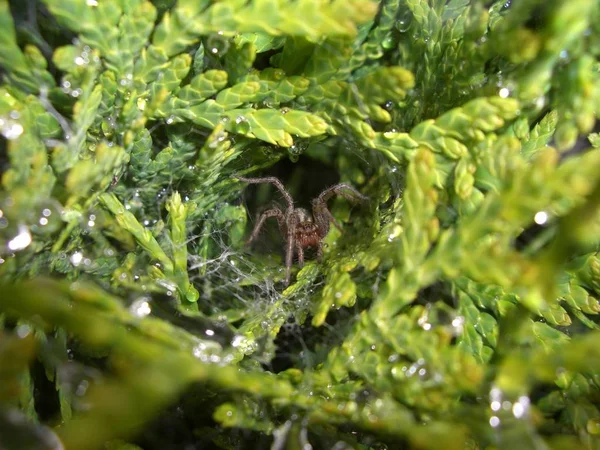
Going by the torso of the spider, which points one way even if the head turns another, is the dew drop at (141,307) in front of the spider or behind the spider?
in front

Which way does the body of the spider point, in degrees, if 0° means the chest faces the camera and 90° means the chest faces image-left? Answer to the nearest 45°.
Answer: approximately 0°
